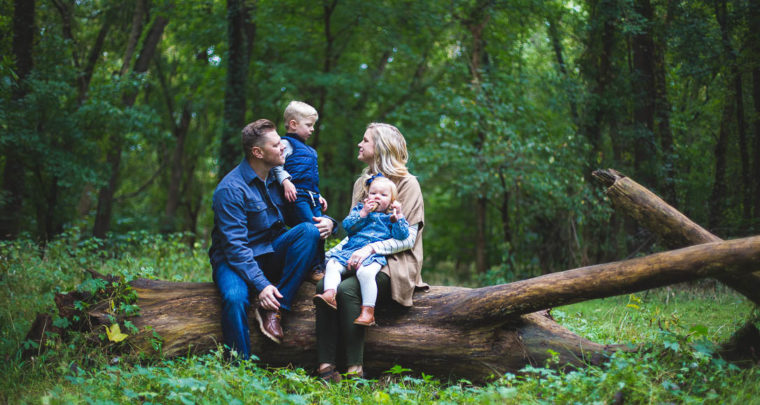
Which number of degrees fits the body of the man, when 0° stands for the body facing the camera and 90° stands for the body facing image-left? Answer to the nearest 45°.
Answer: approximately 315°

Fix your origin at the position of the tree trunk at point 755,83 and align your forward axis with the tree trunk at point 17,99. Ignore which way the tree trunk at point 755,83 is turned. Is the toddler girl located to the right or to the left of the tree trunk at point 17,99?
left

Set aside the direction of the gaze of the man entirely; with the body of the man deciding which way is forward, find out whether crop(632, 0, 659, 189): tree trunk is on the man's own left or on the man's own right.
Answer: on the man's own left

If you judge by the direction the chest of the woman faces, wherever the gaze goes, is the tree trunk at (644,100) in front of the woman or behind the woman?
behind

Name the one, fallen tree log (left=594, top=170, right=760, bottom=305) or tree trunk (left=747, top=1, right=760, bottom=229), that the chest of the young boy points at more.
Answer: the fallen tree log

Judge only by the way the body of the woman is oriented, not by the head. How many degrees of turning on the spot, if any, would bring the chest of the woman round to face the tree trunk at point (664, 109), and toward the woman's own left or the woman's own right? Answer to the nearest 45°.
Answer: approximately 180°

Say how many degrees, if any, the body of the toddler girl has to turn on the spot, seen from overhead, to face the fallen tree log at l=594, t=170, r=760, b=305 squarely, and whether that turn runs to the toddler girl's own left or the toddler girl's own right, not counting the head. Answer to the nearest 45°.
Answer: approximately 135° to the toddler girl's own left

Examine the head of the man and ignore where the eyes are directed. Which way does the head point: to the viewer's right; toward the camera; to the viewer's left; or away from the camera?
to the viewer's right

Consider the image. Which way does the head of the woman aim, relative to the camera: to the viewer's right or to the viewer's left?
to the viewer's left
